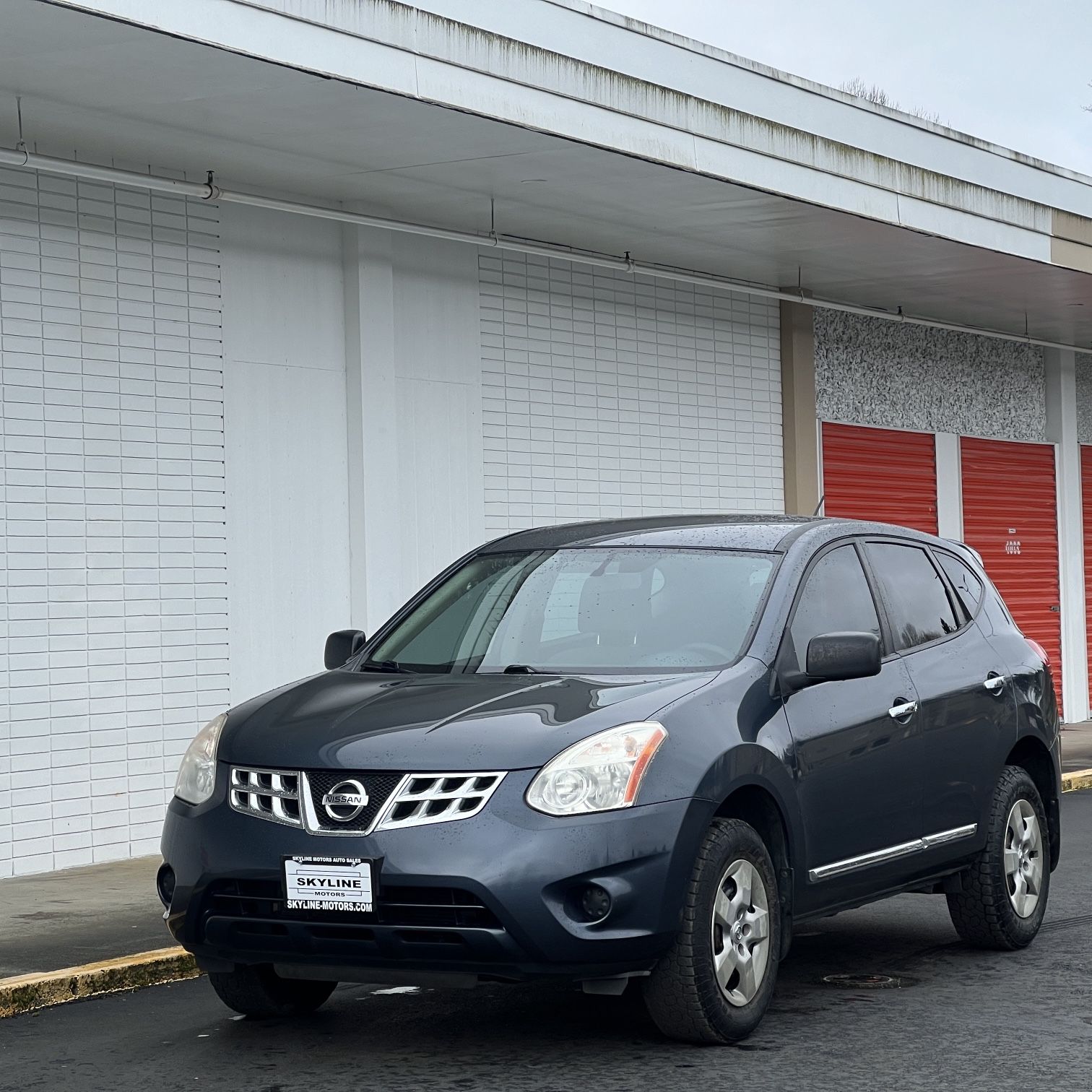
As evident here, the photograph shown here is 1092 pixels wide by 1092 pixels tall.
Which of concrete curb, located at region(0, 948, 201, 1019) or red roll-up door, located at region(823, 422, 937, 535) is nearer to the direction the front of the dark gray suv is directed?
the concrete curb

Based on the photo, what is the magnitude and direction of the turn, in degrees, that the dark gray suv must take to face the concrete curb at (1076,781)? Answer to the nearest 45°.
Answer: approximately 180°

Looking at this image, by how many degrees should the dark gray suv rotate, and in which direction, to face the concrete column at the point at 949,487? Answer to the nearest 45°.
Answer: approximately 135° to its right

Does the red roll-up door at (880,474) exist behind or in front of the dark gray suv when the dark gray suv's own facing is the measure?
behind

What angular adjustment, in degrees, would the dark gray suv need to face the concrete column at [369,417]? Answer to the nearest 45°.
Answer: approximately 135° to its right

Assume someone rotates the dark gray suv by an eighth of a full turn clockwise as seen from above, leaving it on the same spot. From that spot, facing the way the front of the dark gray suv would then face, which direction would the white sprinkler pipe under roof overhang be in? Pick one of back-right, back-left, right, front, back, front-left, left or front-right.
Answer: right

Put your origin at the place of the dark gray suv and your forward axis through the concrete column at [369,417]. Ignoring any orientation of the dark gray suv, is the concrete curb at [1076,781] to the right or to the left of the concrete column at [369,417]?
right

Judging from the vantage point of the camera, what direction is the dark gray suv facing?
facing the viewer and to the left of the viewer

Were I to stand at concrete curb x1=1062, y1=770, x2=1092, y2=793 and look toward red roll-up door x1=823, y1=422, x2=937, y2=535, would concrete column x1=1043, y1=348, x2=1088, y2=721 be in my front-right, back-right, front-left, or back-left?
front-right
